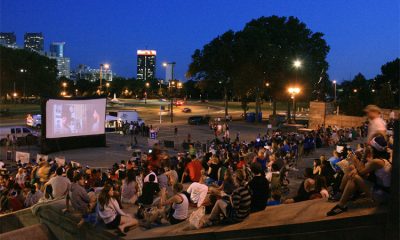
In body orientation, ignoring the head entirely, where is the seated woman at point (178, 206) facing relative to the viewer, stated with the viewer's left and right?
facing away from the viewer and to the left of the viewer

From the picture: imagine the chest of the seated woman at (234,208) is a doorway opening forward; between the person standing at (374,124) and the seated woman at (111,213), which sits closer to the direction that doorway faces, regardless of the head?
the seated woman

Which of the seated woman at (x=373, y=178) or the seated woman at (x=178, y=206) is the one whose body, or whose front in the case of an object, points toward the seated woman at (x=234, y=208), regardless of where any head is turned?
the seated woman at (x=373, y=178)

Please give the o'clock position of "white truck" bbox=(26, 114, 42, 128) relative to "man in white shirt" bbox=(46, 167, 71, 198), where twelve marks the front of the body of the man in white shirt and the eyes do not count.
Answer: The white truck is roughly at 12 o'clock from the man in white shirt.

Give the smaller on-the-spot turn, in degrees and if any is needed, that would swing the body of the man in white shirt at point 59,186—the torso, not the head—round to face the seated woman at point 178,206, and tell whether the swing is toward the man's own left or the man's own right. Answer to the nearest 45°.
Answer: approximately 135° to the man's own right

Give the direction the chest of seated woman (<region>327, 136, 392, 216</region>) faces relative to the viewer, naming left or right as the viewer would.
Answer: facing to the left of the viewer

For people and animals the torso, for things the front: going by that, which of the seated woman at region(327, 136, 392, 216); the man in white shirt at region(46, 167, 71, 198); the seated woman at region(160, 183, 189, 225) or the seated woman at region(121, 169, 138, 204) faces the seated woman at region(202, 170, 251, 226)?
the seated woman at region(327, 136, 392, 216)
